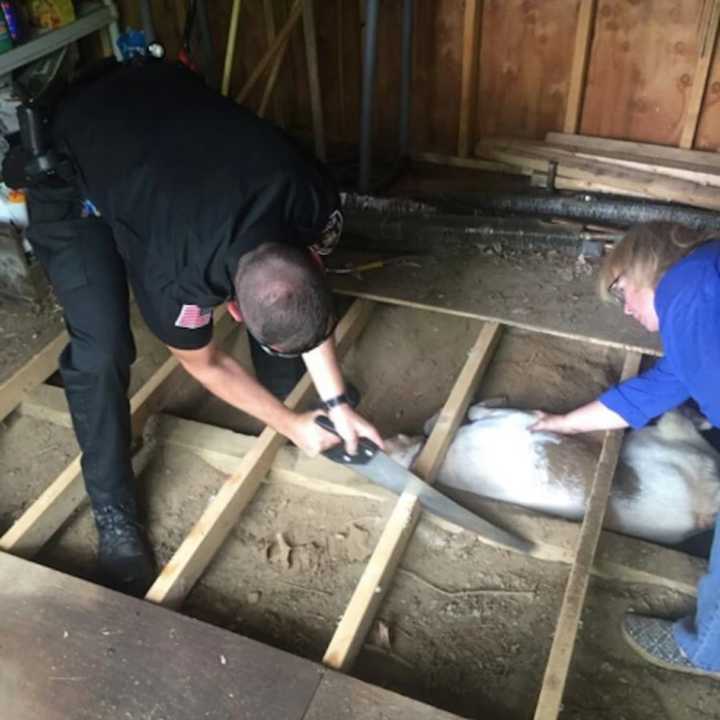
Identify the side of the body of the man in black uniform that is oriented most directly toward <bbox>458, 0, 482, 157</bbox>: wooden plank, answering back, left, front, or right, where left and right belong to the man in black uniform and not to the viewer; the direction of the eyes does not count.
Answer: left

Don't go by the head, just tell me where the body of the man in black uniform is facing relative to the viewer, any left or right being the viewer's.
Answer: facing the viewer and to the right of the viewer

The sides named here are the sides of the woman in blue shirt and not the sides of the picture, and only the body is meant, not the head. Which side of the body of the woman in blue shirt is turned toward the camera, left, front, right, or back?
left

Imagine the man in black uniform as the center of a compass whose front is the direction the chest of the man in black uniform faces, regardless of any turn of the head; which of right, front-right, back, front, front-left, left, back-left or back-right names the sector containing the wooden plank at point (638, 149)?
left

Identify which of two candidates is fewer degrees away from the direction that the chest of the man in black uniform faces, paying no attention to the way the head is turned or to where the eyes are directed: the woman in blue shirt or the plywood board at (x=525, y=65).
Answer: the woman in blue shirt

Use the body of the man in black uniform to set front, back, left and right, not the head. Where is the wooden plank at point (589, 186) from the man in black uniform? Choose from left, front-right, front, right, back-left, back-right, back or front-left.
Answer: left

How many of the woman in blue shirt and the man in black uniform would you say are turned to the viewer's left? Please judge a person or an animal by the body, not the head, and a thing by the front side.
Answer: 1

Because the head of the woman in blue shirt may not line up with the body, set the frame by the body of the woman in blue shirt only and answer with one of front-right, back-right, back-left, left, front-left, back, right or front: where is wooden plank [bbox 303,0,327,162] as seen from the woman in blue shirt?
front-right

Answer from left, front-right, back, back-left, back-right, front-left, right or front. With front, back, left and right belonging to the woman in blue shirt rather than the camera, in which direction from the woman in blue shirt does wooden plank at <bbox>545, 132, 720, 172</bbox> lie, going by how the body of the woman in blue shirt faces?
right

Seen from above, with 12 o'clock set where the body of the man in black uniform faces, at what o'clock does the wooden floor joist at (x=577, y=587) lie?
The wooden floor joist is roughly at 12 o'clock from the man in black uniform.

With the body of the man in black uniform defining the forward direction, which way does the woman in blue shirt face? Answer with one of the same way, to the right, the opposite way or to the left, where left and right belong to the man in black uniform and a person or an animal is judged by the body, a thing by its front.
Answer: the opposite way

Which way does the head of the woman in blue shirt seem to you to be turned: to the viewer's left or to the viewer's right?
to the viewer's left

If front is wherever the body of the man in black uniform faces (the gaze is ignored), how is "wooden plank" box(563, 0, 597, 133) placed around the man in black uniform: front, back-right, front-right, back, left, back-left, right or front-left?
left

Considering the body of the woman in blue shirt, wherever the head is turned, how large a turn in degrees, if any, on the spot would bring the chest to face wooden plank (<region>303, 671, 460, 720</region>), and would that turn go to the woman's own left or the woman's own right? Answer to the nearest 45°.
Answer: approximately 45° to the woman's own left

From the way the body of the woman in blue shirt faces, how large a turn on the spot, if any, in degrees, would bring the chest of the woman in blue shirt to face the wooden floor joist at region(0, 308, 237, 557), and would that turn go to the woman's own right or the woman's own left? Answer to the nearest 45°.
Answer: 0° — they already face it

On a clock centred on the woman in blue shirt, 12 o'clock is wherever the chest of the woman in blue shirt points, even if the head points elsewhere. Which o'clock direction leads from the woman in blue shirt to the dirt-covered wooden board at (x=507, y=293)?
The dirt-covered wooden board is roughly at 2 o'clock from the woman in blue shirt.
